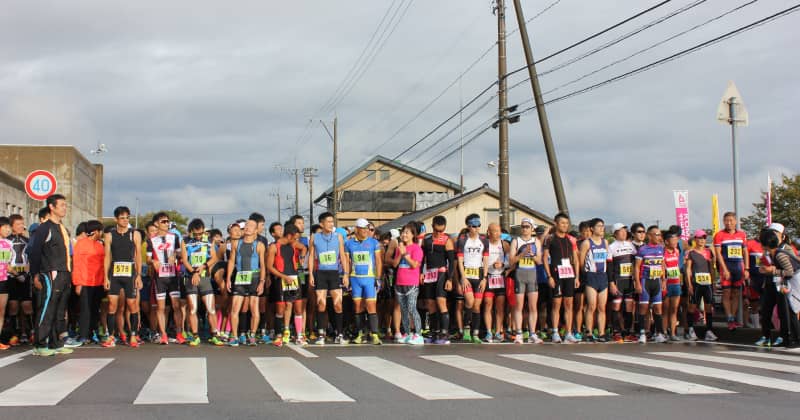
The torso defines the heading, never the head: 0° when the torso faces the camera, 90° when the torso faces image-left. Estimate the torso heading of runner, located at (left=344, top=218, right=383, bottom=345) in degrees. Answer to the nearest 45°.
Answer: approximately 0°

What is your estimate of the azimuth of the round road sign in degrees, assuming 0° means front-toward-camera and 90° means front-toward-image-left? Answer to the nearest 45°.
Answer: approximately 0°

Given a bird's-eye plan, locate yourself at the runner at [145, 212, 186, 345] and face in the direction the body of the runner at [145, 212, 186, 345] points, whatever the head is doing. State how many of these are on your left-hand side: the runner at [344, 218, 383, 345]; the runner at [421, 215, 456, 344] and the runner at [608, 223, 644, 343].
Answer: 3

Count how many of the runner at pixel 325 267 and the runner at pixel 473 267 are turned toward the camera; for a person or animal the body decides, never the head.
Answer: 2

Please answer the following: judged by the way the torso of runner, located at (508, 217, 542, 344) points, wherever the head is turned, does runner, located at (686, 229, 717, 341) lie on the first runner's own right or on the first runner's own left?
on the first runner's own left

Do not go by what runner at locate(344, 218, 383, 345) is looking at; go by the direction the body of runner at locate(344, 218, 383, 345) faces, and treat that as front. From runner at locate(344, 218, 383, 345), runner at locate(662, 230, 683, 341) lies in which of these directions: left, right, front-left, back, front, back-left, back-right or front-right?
left

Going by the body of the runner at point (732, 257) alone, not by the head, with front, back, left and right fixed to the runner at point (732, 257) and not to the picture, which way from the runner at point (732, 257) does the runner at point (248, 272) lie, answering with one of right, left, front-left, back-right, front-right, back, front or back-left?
front-right

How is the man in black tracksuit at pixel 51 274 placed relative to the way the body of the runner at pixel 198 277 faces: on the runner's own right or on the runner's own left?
on the runner's own right

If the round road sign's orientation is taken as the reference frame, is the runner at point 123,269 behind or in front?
in front

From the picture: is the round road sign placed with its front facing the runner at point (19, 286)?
yes

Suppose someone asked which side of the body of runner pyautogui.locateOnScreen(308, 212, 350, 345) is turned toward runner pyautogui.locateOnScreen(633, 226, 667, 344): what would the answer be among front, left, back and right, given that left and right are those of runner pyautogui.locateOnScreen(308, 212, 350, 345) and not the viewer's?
left

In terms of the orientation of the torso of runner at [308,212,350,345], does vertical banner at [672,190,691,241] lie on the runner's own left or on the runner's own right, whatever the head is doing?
on the runner's own left

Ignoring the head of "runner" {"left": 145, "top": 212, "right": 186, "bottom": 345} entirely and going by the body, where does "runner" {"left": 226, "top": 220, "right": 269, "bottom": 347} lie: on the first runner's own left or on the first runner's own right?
on the first runner's own left
